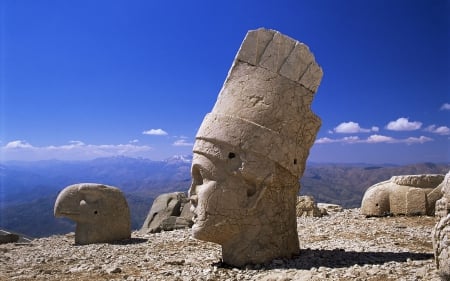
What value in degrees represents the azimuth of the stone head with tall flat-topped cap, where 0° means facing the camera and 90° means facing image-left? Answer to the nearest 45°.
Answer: approximately 90°

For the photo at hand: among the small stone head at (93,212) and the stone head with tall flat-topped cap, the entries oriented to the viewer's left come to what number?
2

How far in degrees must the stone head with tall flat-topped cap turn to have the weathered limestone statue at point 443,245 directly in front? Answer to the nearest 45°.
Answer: approximately 135° to its left

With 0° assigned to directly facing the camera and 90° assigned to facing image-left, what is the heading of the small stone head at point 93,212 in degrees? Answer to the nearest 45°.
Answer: approximately 90°

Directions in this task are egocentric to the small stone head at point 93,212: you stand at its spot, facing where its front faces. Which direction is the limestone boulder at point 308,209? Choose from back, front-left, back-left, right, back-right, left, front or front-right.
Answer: back

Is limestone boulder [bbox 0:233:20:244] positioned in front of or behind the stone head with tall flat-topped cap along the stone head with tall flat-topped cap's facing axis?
in front

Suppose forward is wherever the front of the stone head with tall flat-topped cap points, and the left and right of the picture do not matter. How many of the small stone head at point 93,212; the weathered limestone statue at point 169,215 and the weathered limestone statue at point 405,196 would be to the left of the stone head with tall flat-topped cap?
0

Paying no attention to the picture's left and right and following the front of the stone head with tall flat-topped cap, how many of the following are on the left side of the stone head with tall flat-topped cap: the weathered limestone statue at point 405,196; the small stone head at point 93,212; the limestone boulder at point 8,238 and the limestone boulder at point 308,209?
0

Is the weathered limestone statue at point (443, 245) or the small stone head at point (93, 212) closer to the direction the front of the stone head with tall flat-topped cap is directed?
the small stone head

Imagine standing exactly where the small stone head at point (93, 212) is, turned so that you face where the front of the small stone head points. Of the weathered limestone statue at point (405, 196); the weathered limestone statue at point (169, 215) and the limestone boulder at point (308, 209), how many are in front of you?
0

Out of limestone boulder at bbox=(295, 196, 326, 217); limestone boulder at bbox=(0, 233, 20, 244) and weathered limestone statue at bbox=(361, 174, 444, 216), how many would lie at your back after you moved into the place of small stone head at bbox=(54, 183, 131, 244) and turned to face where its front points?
2

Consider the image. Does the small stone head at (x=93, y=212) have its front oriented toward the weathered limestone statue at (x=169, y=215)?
no

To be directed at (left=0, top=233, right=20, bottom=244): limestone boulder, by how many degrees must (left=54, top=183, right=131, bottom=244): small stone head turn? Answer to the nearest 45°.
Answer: approximately 45° to its right

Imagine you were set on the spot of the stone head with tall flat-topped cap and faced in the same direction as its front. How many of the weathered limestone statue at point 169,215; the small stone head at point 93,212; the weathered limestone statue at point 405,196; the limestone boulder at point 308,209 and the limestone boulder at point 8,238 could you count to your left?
0

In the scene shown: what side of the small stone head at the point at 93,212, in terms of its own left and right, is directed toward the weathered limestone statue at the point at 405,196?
back

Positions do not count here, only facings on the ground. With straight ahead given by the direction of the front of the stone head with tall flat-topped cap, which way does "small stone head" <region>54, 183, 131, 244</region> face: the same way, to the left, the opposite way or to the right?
the same way
